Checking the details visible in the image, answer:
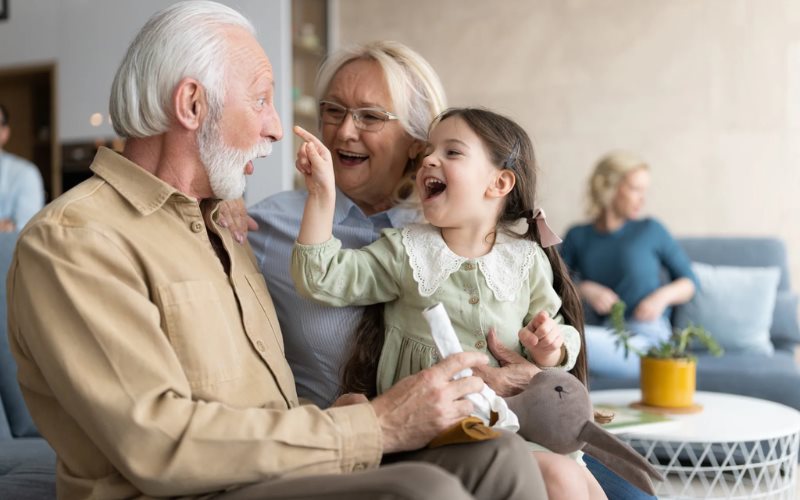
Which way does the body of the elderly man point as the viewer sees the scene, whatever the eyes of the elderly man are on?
to the viewer's right

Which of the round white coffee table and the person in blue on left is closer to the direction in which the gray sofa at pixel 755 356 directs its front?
the round white coffee table

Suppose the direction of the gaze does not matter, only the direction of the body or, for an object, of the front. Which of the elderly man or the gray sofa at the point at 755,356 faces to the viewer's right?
the elderly man

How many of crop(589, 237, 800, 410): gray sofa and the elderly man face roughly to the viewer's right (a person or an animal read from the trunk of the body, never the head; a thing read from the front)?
1

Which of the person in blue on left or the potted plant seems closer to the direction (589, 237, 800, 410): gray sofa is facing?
the potted plant

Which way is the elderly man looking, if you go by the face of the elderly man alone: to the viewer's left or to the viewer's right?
to the viewer's right

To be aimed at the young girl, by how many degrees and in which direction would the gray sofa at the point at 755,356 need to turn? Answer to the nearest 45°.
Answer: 0° — it already faces them

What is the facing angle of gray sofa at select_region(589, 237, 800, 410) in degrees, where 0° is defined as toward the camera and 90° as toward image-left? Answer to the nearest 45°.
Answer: approximately 0°
